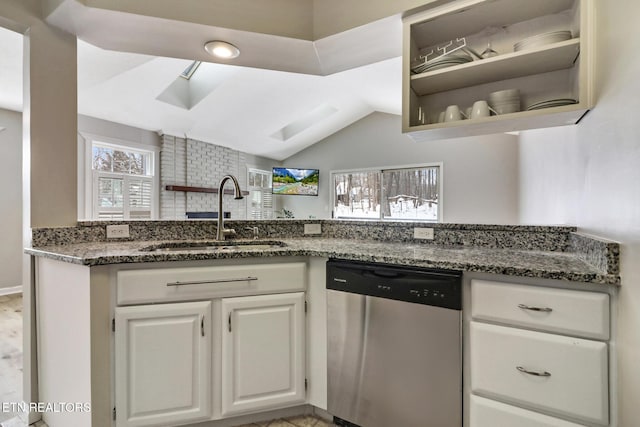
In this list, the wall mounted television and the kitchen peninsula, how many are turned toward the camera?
2

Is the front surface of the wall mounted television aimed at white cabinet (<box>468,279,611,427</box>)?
yes

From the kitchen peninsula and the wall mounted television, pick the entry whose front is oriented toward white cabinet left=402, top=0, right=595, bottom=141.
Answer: the wall mounted television

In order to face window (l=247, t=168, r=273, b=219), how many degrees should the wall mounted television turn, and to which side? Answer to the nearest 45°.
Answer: approximately 135° to its right

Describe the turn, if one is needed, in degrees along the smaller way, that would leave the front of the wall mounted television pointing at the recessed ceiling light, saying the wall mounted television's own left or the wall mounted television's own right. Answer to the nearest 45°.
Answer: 0° — it already faces it

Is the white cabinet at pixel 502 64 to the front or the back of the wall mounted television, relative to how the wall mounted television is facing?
to the front

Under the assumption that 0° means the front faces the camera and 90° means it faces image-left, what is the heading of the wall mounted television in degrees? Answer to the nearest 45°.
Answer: approximately 0°

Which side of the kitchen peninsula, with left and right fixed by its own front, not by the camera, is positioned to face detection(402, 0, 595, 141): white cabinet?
left

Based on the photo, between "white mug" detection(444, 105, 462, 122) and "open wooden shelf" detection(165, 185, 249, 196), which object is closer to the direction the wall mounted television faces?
the white mug

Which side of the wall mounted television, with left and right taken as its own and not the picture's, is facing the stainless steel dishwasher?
front

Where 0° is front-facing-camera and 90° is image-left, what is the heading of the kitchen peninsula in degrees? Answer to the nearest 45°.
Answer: approximately 0°
